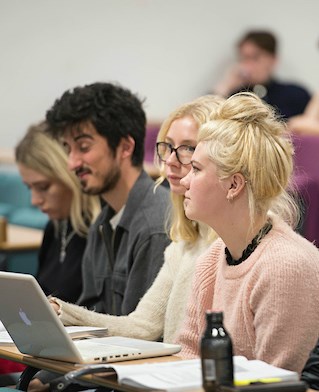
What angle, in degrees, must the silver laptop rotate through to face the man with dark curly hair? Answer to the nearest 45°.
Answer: approximately 45° to its left

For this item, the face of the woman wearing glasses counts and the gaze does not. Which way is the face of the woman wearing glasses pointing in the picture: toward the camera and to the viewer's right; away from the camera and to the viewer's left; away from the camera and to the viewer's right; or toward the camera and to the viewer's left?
toward the camera and to the viewer's left

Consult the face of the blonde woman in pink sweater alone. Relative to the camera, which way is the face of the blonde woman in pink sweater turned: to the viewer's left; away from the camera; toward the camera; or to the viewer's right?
to the viewer's left

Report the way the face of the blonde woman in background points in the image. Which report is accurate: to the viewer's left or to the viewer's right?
to the viewer's left

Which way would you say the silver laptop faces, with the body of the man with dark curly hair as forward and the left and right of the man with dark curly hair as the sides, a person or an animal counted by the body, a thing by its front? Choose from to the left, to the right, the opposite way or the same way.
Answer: the opposite way

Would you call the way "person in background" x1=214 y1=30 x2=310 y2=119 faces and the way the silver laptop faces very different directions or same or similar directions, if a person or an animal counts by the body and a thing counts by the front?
very different directions

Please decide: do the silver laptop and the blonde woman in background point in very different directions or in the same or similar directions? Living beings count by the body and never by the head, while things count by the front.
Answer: very different directions

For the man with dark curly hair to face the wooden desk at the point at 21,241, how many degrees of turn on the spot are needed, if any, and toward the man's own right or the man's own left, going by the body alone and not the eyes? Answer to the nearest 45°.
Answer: approximately 135° to the man's own right

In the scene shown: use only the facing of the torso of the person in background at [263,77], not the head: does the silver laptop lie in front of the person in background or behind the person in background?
in front

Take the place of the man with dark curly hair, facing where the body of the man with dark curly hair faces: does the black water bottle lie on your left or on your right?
on your left
